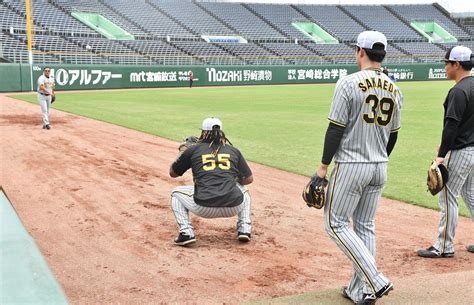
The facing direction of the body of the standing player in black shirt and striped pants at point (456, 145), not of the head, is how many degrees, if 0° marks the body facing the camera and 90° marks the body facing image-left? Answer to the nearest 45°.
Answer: approximately 90°

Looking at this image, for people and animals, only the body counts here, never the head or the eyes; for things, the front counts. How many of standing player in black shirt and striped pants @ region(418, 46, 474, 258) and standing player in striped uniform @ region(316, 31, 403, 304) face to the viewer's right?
0

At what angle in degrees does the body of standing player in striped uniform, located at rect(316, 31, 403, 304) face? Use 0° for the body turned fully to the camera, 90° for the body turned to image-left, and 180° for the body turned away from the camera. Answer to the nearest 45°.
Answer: approximately 135°

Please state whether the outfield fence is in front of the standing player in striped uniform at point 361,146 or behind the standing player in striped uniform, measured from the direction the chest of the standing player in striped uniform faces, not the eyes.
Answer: in front

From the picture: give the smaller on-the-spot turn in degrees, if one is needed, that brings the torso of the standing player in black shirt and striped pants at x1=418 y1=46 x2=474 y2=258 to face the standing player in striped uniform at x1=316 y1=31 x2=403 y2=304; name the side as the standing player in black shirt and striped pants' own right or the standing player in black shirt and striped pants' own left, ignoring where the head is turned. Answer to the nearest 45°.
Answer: approximately 45° to the standing player in black shirt and striped pants' own left

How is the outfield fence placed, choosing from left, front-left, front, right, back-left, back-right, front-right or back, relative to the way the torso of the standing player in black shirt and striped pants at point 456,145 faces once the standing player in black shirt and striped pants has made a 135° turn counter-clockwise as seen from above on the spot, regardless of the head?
back
